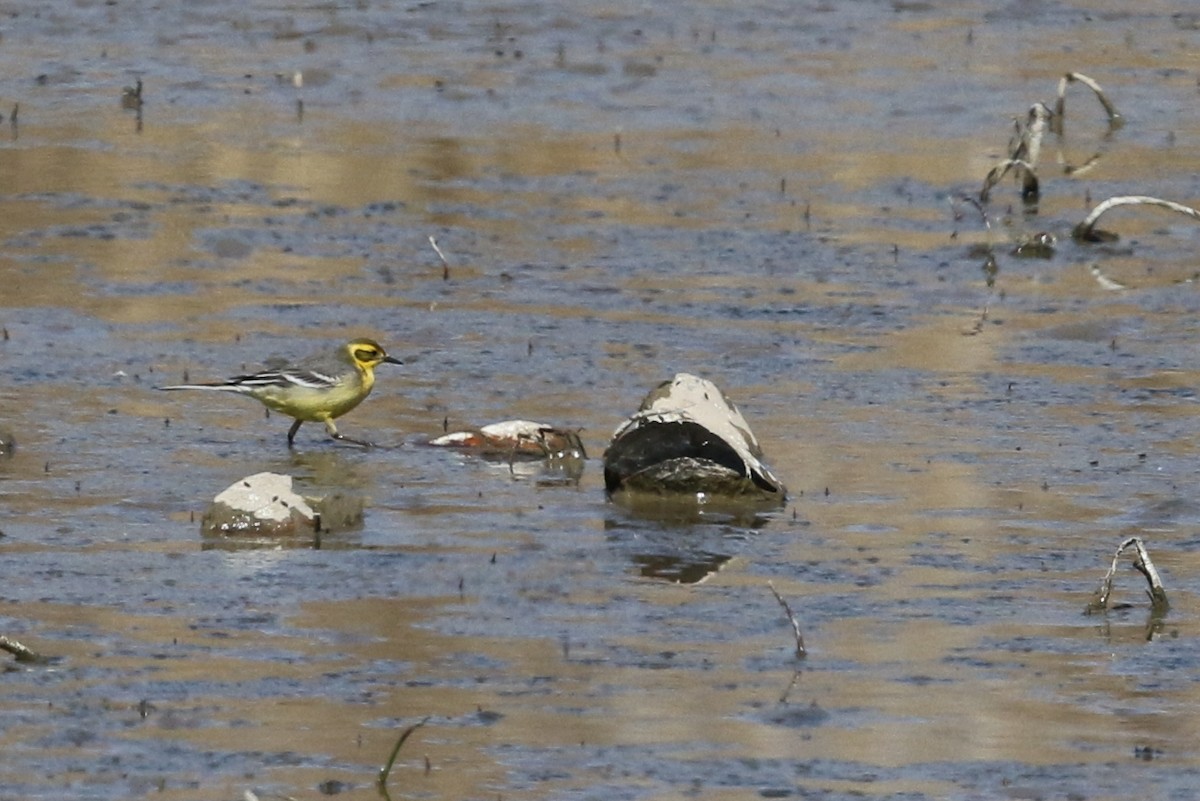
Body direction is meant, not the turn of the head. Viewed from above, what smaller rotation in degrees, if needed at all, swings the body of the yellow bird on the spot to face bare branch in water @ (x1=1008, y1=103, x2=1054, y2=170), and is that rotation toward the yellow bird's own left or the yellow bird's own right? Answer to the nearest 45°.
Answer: approximately 45° to the yellow bird's own left

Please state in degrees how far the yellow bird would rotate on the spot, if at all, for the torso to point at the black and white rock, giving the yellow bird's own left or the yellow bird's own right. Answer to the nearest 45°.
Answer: approximately 45° to the yellow bird's own right

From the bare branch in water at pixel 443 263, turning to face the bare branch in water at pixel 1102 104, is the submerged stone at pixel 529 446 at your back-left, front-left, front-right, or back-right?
back-right

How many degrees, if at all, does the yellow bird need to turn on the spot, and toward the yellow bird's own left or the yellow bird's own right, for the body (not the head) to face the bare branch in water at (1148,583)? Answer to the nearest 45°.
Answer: approximately 45° to the yellow bird's own right

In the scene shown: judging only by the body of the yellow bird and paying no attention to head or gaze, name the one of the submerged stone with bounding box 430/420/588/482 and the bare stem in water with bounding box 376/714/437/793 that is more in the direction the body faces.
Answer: the submerged stone

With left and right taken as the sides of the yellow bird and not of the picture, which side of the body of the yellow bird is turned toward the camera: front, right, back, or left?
right

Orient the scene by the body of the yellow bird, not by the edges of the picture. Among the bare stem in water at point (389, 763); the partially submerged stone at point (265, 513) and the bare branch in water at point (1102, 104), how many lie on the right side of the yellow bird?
2

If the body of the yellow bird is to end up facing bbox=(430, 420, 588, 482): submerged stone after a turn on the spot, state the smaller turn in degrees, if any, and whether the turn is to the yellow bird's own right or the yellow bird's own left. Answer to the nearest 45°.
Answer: approximately 45° to the yellow bird's own right

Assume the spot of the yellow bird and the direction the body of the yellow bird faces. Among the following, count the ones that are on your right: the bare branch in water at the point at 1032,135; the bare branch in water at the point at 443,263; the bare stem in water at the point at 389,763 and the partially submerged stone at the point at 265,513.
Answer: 2

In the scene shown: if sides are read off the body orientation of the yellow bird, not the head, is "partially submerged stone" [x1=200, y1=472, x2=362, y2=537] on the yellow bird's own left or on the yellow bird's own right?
on the yellow bird's own right

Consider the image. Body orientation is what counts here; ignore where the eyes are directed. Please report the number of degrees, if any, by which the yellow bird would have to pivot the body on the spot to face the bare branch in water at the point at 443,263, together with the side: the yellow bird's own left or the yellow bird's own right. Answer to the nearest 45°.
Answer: approximately 90° to the yellow bird's own left

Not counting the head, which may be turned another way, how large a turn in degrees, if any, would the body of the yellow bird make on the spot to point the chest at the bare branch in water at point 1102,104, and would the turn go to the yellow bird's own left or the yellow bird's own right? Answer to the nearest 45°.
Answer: approximately 45° to the yellow bird's own left
